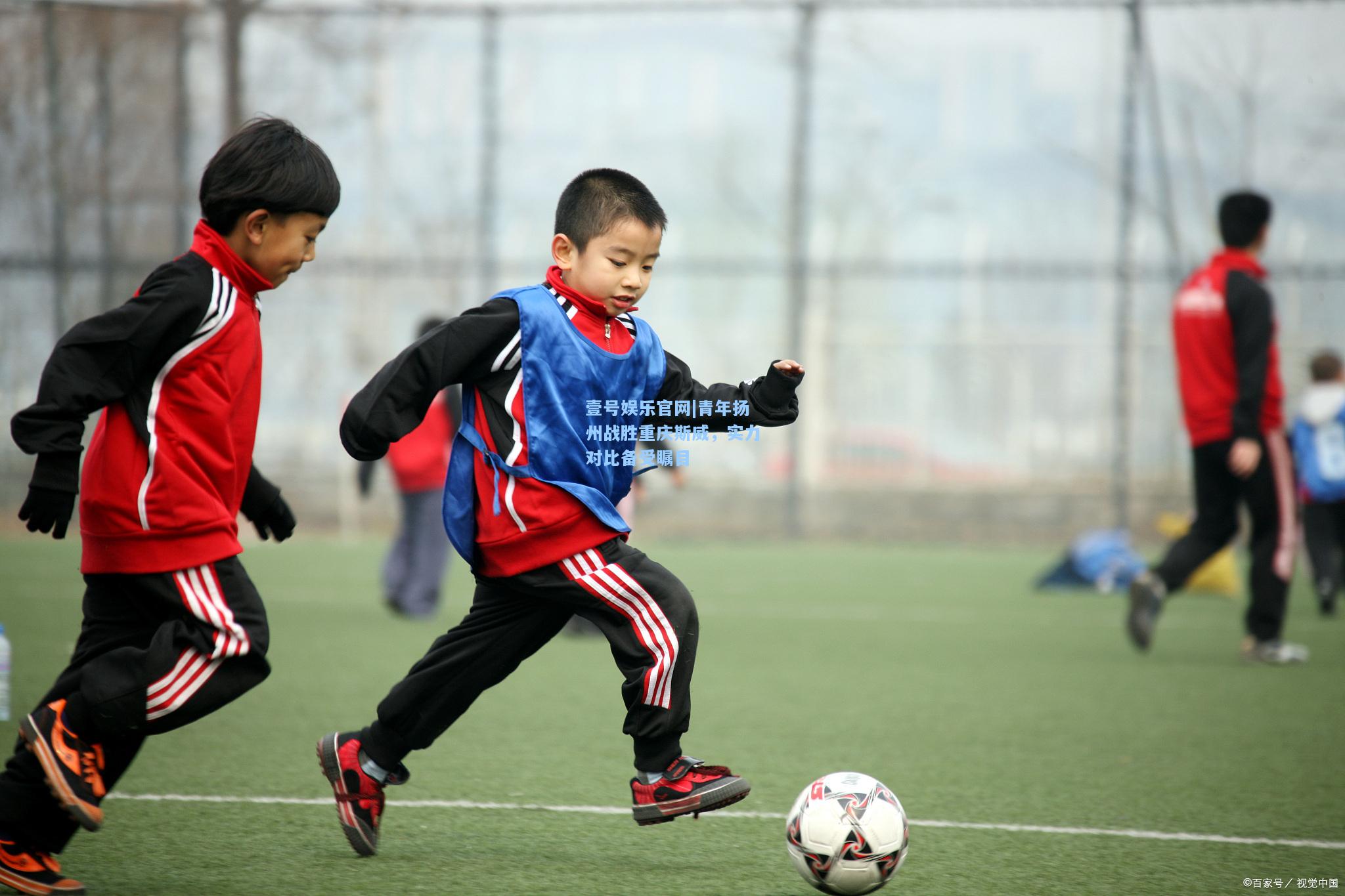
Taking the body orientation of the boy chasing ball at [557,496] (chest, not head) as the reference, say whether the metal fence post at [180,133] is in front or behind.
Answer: behind

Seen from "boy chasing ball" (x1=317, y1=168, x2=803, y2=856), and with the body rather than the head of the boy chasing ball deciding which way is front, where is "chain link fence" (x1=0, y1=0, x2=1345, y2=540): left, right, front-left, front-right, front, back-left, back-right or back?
back-left

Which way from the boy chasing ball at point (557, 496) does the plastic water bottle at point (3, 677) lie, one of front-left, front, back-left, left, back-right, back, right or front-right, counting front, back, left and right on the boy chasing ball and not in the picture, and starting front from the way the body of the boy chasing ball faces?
back

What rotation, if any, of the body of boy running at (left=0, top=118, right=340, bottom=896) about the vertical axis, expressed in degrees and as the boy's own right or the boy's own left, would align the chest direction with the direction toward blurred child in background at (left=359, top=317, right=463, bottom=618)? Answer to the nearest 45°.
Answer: approximately 90° to the boy's own left

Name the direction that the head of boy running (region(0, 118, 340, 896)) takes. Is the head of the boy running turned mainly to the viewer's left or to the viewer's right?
to the viewer's right

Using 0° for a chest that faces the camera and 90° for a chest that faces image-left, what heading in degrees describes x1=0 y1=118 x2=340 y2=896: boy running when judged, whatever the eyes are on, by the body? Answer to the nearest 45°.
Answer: approximately 270°

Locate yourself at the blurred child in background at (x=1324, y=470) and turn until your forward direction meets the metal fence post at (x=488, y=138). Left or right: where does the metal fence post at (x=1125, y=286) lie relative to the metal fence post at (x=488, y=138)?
right

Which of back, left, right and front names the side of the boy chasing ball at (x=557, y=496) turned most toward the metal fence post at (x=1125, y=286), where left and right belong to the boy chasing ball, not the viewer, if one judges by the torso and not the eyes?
left

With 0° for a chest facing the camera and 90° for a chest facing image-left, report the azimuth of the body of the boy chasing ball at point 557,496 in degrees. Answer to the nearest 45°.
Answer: approximately 315°
